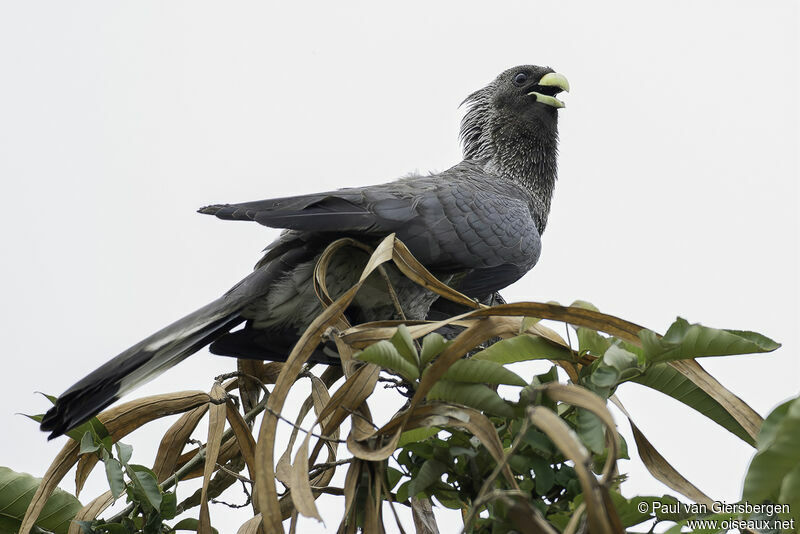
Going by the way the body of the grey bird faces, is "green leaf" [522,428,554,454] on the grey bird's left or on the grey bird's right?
on the grey bird's right

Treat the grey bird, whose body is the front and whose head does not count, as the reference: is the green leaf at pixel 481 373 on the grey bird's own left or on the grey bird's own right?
on the grey bird's own right

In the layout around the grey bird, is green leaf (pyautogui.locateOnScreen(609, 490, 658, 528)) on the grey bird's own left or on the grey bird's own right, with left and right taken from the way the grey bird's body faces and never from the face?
on the grey bird's own right

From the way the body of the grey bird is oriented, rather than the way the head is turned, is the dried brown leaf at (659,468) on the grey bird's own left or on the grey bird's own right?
on the grey bird's own right

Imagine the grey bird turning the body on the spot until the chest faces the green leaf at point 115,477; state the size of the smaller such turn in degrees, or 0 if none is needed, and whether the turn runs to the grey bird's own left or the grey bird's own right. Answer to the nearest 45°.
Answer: approximately 135° to the grey bird's own right

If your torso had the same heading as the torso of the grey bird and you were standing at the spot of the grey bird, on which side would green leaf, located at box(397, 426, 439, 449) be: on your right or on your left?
on your right

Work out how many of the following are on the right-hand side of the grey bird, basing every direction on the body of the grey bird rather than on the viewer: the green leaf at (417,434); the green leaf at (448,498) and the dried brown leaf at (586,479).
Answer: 3

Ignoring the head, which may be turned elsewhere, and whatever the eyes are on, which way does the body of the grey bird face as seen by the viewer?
to the viewer's right

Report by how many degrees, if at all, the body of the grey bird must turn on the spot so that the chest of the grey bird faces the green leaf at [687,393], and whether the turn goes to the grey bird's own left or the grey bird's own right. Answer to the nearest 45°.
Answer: approximately 45° to the grey bird's own right
